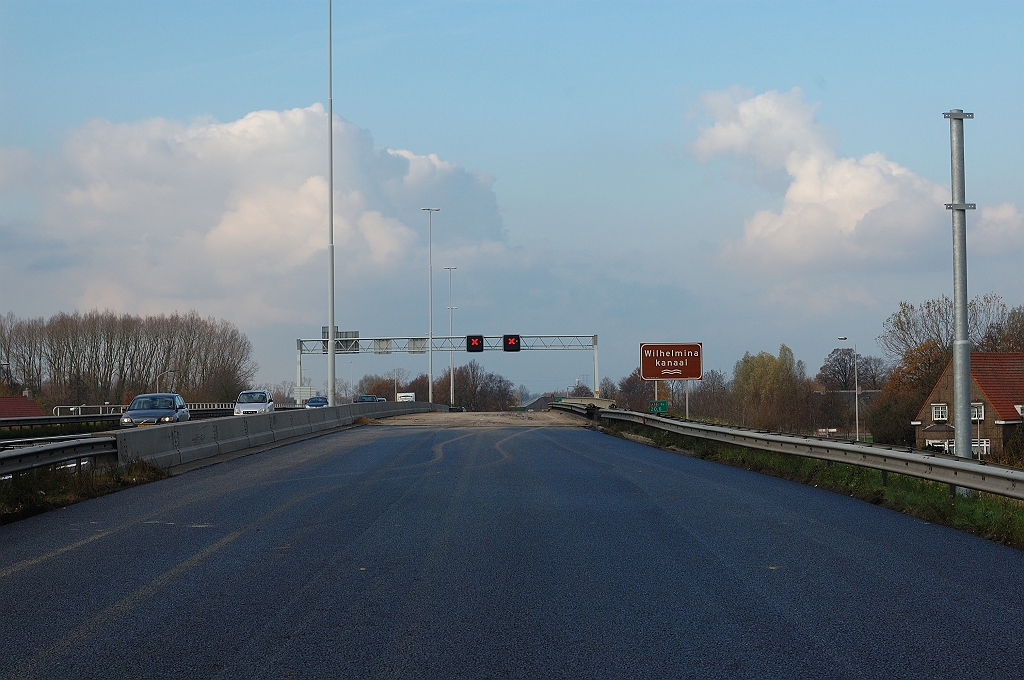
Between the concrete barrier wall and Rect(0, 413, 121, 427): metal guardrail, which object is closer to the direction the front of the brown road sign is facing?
the concrete barrier wall

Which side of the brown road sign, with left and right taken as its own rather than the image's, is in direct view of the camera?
front

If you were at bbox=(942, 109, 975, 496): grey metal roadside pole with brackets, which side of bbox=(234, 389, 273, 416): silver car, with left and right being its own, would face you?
front

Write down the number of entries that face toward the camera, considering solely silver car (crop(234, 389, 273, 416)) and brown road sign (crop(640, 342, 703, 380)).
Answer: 2

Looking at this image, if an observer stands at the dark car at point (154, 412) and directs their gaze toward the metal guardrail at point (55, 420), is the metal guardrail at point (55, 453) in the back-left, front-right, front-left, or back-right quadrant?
back-left

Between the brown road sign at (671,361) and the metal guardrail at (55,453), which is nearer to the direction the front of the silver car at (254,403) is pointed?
the metal guardrail

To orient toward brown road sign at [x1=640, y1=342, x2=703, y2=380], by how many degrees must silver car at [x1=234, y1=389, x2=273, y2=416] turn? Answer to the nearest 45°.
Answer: approximately 45° to its left

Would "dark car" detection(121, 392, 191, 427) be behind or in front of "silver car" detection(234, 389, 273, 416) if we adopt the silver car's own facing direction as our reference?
in front

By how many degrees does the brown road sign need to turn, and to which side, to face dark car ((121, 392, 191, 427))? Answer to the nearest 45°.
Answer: approximately 90° to its right

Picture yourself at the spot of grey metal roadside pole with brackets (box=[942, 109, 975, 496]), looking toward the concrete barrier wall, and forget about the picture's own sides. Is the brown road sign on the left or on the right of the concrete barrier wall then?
right

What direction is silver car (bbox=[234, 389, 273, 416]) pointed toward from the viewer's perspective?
toward the camera

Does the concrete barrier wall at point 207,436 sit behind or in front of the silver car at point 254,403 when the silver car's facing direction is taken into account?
in front

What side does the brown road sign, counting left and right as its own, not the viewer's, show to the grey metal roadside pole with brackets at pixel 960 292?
front
